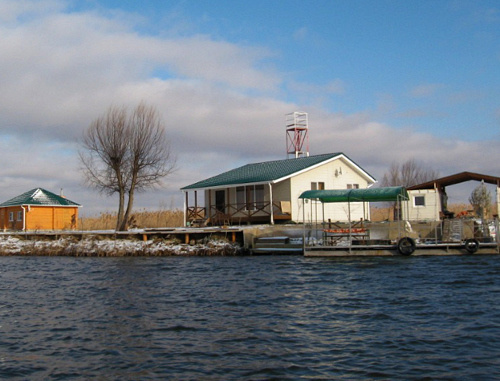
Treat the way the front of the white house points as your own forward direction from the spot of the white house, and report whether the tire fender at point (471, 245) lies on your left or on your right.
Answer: on your left

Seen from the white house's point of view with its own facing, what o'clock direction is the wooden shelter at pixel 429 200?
The wooden shelter is roughly at 8 o'clock from the white house.

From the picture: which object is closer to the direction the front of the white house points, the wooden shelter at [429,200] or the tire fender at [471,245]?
the tire fender

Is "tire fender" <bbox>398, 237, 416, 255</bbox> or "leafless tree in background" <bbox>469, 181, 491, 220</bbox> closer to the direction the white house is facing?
the tire fender

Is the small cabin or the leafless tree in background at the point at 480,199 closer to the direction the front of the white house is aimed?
the small cabin

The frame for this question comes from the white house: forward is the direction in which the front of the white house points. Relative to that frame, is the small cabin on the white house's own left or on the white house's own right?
on the white house's own right

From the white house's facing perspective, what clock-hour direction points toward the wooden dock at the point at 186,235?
The wooden dock is roughly at 12 o'clock from the white house.

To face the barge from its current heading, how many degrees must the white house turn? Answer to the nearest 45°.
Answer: approximately 90° to its left

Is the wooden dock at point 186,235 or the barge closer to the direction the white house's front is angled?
the wooden dock

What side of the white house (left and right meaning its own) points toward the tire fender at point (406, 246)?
left

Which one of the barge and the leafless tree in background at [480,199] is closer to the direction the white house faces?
the barge

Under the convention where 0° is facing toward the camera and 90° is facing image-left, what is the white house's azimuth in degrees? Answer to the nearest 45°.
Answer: approximately 45°

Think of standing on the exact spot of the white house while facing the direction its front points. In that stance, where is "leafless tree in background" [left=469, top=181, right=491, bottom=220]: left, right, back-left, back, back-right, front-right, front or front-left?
back-left
